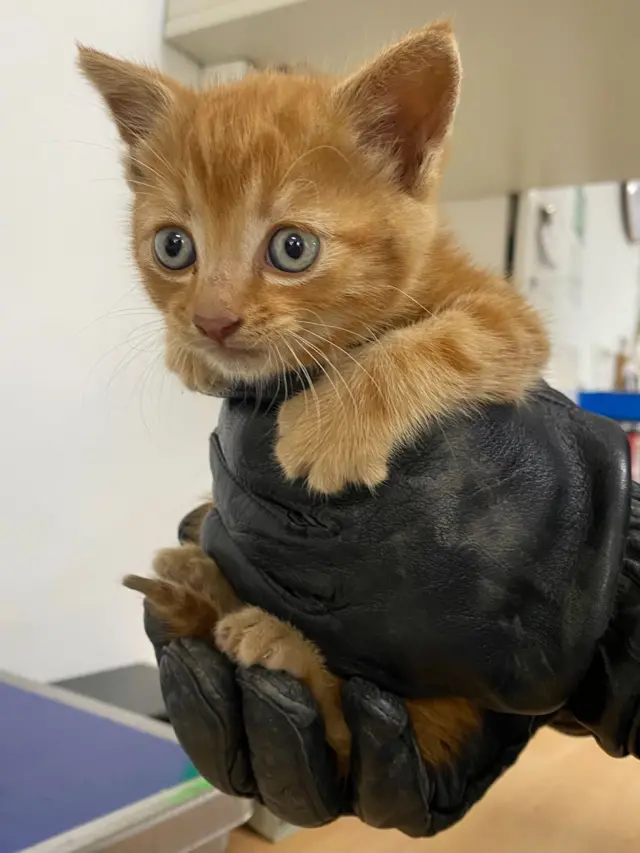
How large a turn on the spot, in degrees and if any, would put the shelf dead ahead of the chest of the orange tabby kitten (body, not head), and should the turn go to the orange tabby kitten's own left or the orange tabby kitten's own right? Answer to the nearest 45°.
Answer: approximately 180°

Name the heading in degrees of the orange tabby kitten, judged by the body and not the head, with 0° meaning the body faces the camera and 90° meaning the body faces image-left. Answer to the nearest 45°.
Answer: approximately 45°
